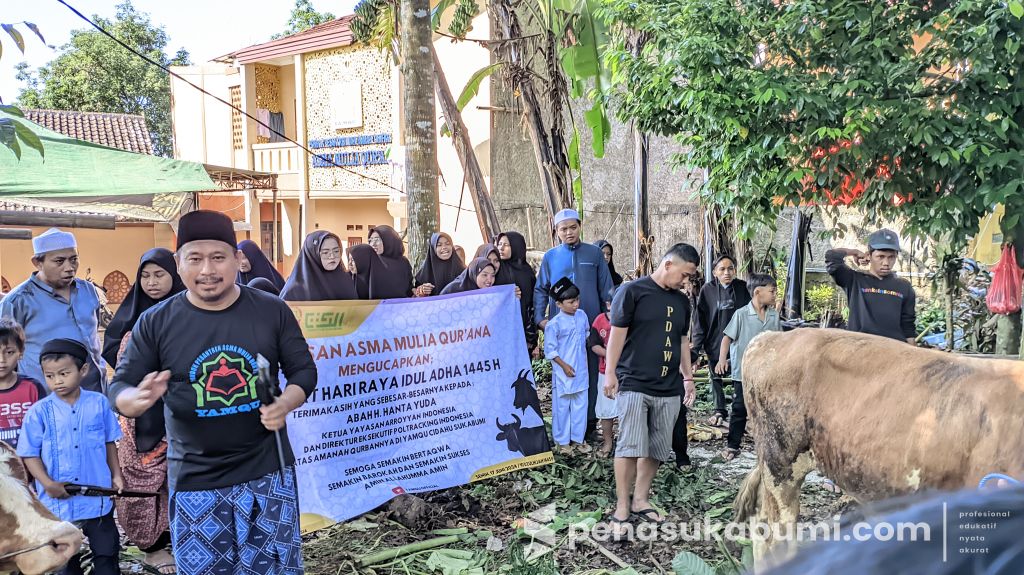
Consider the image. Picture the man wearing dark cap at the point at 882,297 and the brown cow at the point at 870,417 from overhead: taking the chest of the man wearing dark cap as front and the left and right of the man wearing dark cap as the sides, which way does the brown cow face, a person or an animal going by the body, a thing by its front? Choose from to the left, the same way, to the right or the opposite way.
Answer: to the left

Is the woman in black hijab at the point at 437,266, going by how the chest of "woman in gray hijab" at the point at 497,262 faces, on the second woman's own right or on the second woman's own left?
on the second woman's own right

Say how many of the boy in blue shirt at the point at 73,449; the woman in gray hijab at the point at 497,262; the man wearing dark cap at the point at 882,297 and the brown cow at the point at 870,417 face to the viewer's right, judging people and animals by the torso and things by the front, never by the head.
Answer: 1

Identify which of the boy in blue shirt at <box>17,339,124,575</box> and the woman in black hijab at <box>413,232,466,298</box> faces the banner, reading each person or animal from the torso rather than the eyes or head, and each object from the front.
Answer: the woman in black hijab

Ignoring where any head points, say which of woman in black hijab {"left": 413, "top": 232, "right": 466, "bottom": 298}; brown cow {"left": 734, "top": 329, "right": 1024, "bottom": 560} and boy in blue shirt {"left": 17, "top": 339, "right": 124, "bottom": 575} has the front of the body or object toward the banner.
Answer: the woman in black hijab

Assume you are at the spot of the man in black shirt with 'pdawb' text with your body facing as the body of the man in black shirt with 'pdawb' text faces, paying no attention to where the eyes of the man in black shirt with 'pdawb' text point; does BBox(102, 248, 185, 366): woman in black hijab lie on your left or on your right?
on your right

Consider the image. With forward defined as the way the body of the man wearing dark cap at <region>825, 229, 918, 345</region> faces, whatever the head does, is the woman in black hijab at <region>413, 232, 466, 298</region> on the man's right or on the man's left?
on the man's right

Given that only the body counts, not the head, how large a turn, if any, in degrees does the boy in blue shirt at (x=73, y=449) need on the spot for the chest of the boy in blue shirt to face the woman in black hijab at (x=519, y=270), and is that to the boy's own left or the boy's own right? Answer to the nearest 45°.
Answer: approximately 135° to the boy's own left

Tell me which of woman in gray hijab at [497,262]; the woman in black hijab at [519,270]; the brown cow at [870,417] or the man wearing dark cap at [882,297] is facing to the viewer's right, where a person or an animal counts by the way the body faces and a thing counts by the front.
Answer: the brown cow
